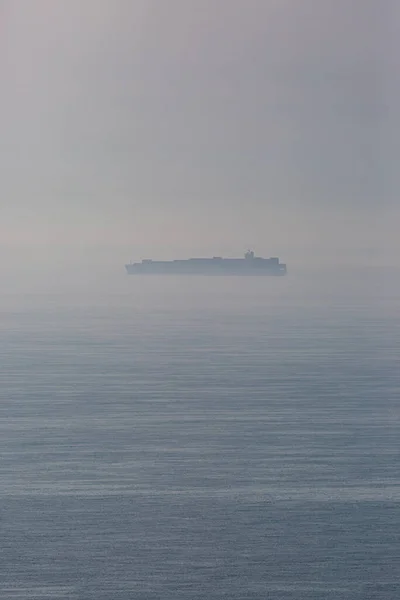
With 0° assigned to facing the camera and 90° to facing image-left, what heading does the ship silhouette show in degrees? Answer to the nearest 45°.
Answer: approximately 90°
